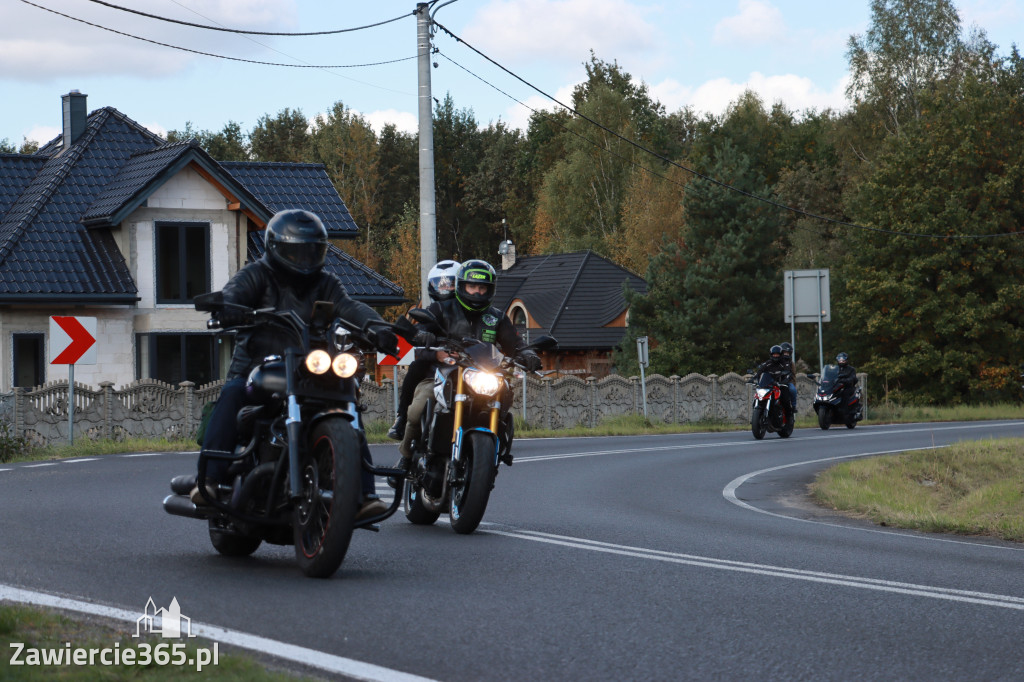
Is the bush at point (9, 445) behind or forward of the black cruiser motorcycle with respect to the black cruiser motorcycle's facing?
behind

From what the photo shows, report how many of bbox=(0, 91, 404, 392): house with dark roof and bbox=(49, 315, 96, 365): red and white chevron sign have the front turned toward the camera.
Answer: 2

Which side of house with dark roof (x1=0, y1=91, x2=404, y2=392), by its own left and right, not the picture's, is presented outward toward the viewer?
front

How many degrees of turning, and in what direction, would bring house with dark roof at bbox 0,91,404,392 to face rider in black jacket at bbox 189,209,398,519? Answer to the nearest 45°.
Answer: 0° — it already faces them

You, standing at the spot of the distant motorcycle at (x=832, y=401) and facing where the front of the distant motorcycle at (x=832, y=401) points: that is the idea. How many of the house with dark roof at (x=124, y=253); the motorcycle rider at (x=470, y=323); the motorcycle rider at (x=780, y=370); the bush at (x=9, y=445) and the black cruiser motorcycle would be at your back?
0

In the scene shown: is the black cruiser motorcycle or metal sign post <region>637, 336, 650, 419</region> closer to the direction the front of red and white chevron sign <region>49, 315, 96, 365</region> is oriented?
the black cruiser motorcycle

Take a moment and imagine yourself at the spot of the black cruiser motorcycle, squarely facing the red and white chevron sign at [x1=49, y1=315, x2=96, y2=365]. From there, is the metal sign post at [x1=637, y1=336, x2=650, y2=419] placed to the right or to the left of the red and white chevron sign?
right

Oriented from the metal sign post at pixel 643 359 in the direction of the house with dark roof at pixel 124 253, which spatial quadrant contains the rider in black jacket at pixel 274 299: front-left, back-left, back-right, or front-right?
front-left

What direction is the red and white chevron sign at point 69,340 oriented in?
toward the camera

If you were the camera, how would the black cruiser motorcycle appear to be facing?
facing the viewer and to the right of the viewer

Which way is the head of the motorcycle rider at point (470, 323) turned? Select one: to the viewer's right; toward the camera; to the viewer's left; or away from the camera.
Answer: toward the camera

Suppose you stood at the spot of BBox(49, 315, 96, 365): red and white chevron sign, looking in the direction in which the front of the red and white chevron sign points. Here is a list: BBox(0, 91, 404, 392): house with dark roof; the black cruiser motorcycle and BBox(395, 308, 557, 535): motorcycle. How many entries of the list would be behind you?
1

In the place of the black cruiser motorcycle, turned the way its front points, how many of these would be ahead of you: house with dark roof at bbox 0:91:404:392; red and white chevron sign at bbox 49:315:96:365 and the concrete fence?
0

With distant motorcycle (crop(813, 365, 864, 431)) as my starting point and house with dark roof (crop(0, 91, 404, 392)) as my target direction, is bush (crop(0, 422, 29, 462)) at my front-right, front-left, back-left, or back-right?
front-left

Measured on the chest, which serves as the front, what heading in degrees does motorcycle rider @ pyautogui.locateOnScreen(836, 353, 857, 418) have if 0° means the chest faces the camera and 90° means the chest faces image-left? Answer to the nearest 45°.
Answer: approximately 45°

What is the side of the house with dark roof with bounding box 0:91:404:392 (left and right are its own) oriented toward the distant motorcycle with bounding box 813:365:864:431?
left

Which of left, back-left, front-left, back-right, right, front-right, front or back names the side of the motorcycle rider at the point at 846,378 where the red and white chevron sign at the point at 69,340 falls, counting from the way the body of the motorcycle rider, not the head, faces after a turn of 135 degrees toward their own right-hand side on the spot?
back-left

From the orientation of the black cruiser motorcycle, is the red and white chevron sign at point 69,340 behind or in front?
behind

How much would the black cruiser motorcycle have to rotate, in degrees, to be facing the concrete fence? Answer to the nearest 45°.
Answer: approximately 135° to its left
